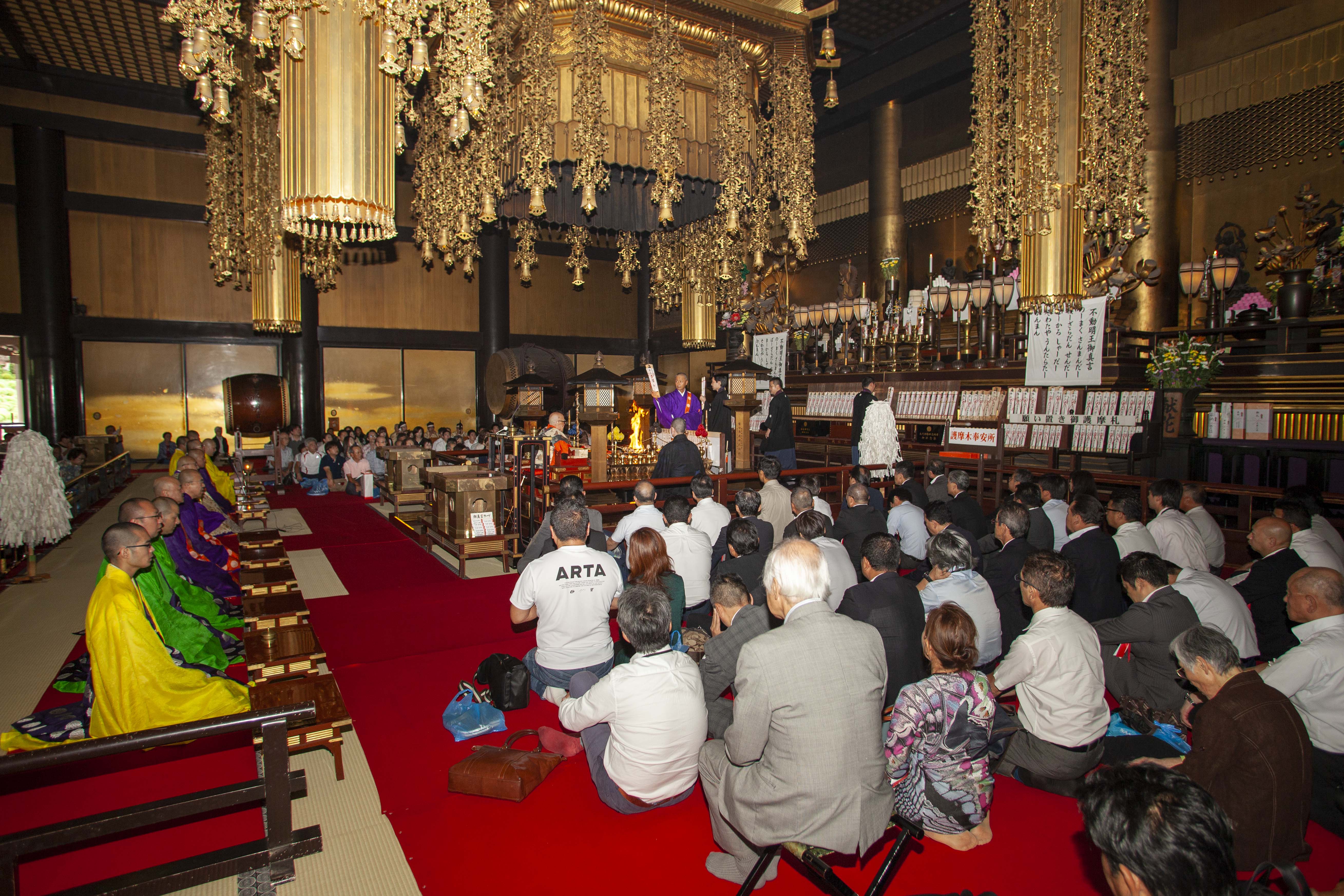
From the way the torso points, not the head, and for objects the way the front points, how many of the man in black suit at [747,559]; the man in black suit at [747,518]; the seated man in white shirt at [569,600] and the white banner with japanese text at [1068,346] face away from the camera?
3

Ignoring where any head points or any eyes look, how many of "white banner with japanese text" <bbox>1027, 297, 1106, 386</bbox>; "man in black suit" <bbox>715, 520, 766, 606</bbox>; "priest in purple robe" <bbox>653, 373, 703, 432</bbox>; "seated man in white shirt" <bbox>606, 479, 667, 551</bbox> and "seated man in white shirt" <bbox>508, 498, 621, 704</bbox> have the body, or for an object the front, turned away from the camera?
3

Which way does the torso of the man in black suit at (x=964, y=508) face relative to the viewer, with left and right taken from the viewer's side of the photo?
facing away from the viewer and to the left of the viewer

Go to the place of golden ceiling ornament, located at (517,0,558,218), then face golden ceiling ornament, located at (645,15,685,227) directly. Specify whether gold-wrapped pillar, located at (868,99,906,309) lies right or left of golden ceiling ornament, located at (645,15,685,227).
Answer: left

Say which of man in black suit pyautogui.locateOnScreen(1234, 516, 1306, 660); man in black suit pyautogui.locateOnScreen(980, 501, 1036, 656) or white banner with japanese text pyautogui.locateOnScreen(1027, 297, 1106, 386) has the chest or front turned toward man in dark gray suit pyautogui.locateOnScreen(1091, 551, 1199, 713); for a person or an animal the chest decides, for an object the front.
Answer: the white banner with japanese text

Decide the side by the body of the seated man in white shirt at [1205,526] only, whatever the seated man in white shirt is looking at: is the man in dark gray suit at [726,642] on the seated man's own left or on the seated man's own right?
on the seated man's own left

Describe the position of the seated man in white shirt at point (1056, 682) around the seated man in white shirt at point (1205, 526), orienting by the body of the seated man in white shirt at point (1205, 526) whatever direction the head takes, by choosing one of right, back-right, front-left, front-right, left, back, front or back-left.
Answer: back-left

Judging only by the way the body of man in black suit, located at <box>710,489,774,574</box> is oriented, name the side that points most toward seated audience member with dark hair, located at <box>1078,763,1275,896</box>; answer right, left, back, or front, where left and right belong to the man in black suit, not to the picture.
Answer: back

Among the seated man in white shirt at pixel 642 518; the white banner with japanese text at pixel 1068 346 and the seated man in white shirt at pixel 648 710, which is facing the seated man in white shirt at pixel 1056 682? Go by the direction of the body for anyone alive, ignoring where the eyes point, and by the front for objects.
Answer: the white banner with japanese text

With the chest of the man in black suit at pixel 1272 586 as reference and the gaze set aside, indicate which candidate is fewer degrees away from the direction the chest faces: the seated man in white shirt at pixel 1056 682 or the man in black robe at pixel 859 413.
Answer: the man in black robe

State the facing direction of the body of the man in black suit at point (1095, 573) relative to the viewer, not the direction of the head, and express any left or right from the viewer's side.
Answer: facing away from the viewer and to the left of the viewer

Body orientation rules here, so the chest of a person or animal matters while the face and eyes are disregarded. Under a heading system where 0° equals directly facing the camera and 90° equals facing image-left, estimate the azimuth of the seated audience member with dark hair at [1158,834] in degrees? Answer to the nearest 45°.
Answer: approximately 135°

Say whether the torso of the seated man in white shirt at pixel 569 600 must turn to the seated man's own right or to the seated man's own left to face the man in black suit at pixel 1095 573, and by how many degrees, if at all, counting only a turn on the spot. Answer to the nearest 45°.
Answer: approximately 90° to the seated man's own right
